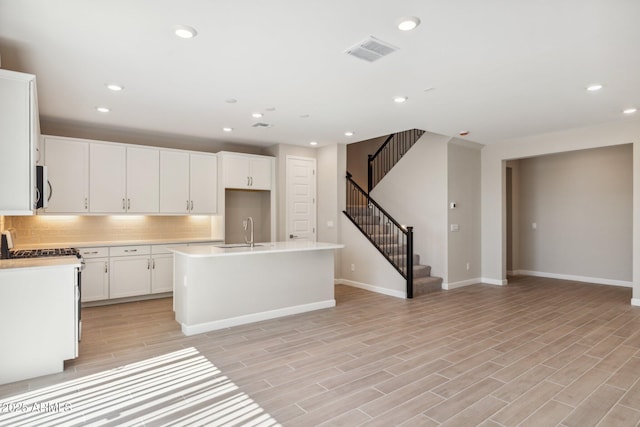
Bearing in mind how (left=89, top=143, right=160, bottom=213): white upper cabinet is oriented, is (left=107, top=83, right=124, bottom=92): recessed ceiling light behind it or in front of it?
in front

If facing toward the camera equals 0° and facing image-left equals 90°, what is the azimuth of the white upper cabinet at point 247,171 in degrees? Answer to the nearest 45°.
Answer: approximately 0°

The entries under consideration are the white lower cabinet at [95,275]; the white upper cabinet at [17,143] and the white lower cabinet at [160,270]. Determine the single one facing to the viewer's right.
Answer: the white upper cabinet

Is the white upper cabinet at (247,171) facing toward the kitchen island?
yes

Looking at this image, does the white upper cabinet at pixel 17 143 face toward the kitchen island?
yes

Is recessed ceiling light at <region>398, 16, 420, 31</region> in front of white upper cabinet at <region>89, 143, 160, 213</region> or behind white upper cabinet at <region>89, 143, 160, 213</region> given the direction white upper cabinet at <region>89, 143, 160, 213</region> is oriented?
in front

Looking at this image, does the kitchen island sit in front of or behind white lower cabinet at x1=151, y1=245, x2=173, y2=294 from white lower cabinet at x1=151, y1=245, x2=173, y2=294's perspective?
in front

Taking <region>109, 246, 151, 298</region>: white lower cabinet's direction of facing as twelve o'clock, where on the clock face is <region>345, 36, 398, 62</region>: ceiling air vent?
The ceiling air vent is roughly at 11 o'clock from the white lower cabinet.

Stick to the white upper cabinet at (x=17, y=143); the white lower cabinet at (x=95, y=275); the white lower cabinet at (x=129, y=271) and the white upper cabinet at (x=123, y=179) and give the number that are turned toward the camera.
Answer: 3

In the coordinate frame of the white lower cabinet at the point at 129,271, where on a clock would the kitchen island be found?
The kitchen island is roughly at 11 o'clock from the white lower cabinet.
